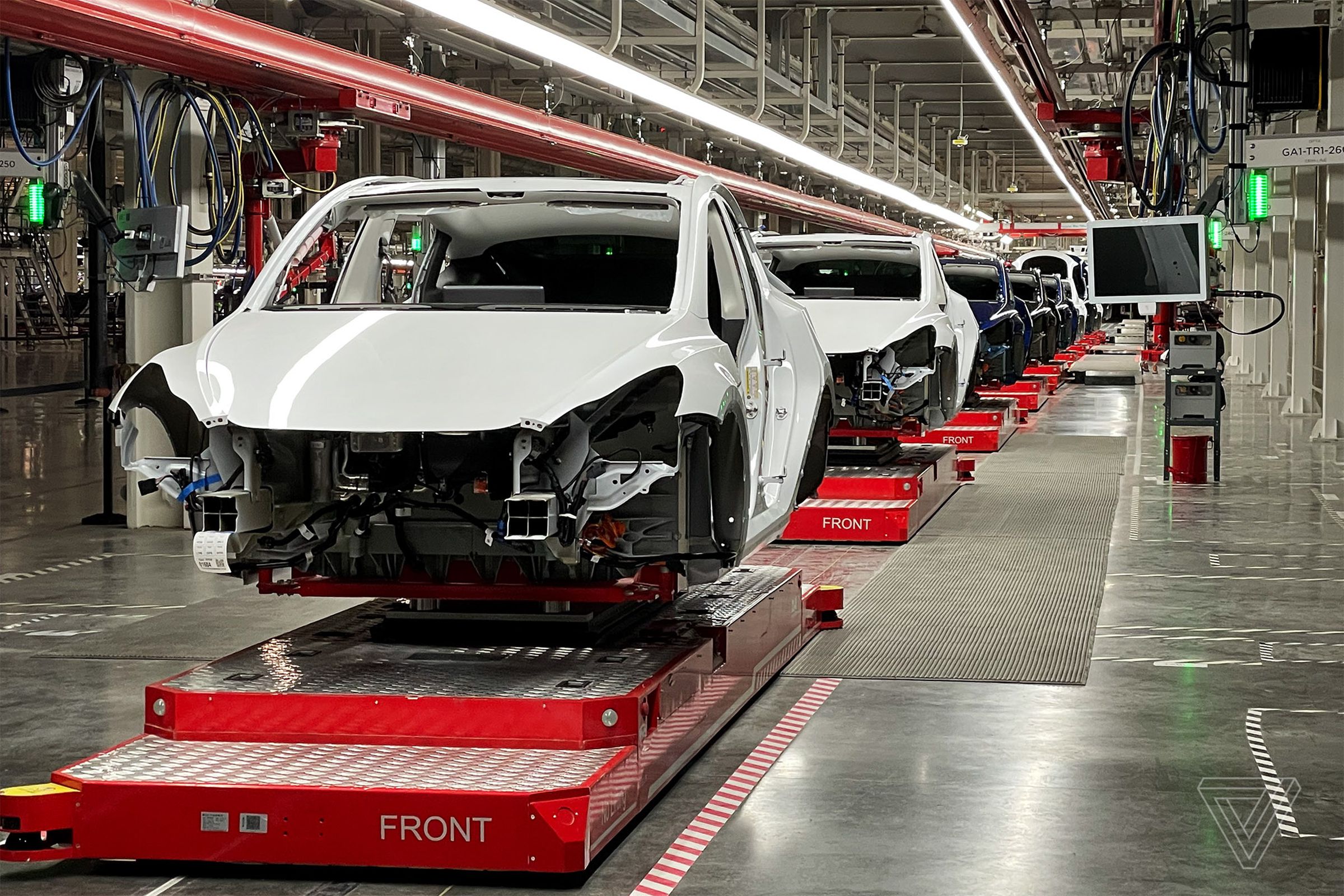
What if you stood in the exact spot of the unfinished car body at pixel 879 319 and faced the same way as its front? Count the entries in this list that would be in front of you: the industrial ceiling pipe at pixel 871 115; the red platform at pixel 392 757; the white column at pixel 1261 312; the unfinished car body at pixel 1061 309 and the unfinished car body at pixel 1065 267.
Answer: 1

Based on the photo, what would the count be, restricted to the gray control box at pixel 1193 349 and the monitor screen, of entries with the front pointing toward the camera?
2

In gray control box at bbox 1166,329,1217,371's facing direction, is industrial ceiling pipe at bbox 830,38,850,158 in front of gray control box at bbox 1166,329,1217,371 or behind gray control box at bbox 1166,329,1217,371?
behind

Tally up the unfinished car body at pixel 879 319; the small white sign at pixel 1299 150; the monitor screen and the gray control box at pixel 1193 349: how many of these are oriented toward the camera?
4

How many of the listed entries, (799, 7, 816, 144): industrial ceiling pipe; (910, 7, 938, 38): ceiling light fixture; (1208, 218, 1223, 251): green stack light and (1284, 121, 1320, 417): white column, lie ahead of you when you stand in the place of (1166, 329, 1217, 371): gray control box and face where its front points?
0

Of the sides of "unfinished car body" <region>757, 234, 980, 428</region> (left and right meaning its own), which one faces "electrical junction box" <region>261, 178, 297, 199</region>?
right

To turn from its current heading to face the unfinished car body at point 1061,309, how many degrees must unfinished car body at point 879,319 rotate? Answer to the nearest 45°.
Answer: approximately 180°

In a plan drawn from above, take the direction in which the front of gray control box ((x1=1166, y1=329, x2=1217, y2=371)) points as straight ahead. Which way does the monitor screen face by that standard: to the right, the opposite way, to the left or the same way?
the same way

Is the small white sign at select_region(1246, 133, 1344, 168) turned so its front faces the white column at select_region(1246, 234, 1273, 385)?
no

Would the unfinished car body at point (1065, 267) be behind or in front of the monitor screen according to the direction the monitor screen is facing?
behind

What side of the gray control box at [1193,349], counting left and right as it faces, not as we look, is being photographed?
front

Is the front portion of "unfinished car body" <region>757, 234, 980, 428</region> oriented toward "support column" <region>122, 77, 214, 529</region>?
no

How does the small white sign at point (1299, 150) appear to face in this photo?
toward the camera

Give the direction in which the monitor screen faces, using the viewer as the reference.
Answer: facing the viewer

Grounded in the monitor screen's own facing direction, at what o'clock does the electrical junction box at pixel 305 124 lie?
The electrical junction box is roughly at 2 o'clock from the monitor screen.

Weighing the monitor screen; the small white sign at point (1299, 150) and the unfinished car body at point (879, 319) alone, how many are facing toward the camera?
3
